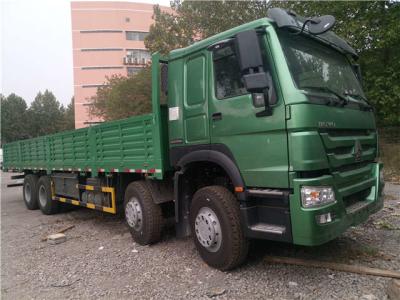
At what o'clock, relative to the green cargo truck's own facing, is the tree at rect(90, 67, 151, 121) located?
The tree is roughly at 7 o'clock from the green cargo truck.

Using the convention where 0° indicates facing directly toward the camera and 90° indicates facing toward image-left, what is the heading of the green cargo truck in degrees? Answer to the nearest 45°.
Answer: approximately 315°

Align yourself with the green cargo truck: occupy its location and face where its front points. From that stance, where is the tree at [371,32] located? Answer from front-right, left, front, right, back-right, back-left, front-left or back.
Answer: left

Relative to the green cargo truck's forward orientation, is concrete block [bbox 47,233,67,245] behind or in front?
behind
